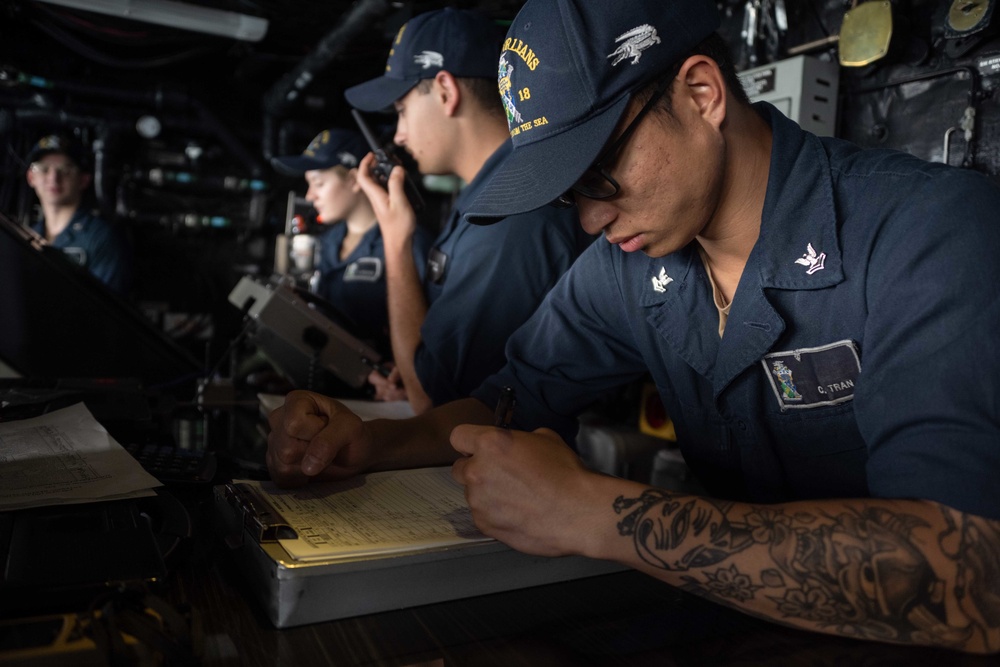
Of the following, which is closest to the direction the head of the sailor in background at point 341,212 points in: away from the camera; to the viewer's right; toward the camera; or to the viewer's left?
to the viewer's left

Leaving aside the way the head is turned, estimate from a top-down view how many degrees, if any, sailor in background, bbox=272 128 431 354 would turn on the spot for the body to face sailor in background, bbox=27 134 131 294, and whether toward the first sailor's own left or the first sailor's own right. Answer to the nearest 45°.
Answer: approximately 90° to the first sailor's own right

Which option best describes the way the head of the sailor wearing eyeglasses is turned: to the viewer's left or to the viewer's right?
to the viewer's left

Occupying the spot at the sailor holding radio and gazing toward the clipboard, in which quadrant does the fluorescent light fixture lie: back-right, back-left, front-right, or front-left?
back-right

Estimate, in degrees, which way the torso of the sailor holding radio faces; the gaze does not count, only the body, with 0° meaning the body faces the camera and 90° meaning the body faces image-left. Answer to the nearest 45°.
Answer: approximately 90°
